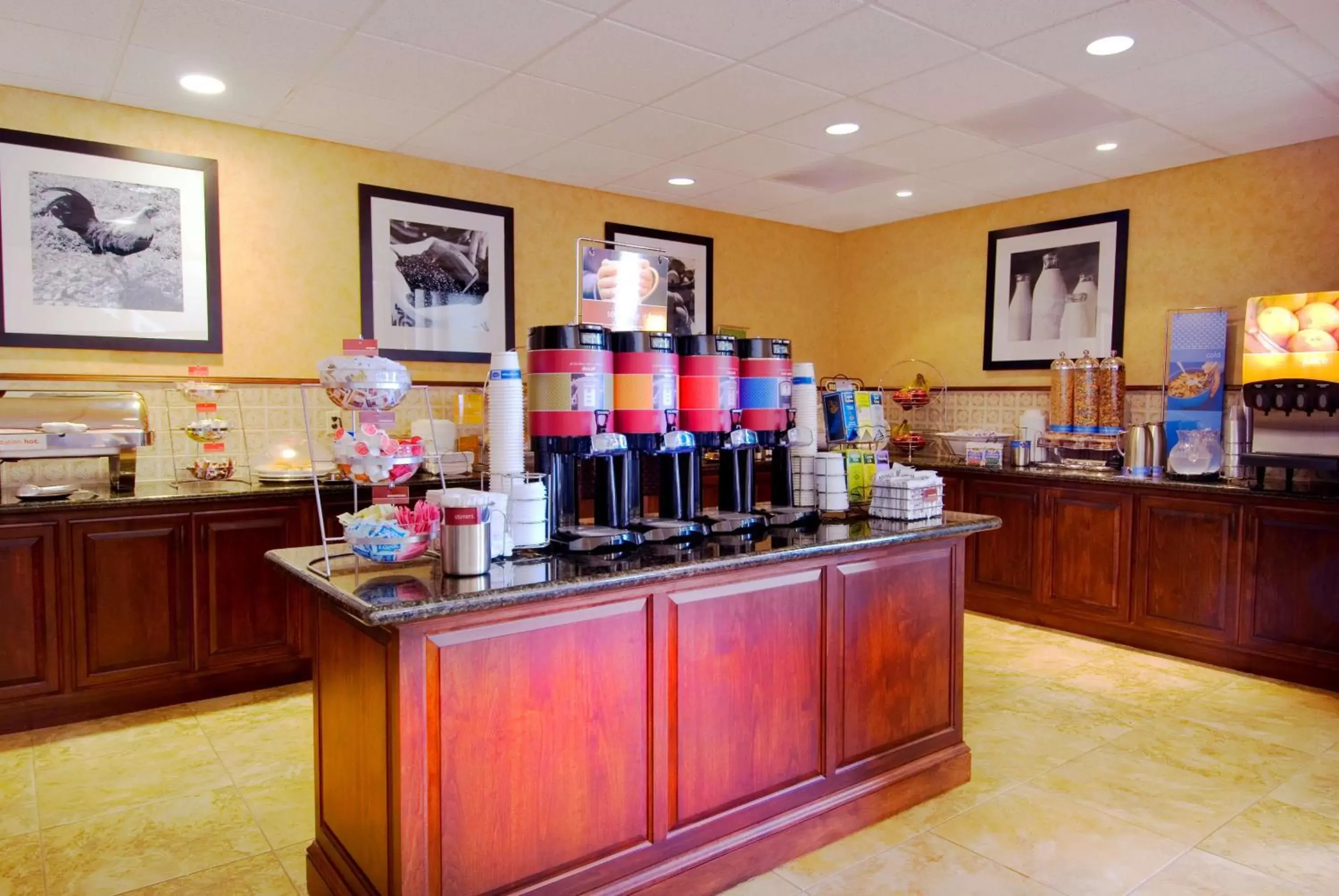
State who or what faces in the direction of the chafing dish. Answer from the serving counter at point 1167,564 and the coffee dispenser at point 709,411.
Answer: the serving counter

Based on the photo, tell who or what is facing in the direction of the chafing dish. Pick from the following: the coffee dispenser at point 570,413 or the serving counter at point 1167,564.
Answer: the serving counter

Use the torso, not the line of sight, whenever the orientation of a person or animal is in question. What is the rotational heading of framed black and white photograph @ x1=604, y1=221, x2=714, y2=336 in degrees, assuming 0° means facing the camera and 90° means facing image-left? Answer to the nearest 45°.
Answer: approximately 315°

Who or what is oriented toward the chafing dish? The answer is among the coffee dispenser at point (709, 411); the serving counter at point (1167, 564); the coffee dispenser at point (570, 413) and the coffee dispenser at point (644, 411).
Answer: the serving counter

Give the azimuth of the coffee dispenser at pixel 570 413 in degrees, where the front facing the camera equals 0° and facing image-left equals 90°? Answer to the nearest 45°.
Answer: approximately 315°

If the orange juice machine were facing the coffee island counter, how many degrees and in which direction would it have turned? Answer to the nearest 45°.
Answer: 0° — it already faces it

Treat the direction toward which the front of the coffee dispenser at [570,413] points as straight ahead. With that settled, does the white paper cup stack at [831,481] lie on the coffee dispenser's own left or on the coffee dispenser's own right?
on the coffee dispenser's own left

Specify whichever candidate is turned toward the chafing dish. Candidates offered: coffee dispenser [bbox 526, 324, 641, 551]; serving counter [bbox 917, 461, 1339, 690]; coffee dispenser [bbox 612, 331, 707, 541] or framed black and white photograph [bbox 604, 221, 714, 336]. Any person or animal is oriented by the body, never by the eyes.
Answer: the serving counter

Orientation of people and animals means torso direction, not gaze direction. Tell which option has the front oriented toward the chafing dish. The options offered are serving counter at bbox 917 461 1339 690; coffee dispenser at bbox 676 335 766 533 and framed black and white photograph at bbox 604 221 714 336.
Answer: the serving counter

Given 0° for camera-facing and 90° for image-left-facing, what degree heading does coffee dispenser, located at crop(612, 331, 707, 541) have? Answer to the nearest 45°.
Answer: approximately 315°

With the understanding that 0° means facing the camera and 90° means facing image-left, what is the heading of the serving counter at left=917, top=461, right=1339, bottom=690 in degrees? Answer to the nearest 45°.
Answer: approximately 45°

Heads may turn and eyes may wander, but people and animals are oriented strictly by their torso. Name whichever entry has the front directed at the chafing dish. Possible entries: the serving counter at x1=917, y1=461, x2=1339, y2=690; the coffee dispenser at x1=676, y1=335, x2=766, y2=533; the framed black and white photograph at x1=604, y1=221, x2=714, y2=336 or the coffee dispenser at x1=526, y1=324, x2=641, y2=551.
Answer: the serving counter

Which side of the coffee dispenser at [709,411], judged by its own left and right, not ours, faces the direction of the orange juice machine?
left
